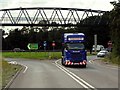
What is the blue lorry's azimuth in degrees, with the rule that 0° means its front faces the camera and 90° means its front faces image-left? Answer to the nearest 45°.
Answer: approximately 0°
